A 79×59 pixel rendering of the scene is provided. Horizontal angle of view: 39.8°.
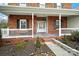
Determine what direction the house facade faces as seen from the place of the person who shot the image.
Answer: facing the viewer

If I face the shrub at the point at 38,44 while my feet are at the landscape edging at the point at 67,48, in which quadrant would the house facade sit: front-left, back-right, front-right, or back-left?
front-right

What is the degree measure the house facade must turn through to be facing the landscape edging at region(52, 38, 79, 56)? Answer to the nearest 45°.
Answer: approximately 45° to its left
